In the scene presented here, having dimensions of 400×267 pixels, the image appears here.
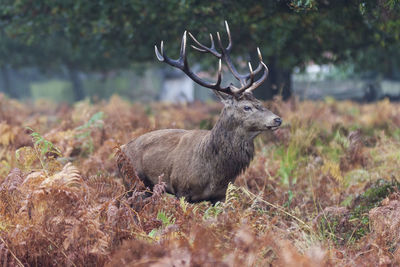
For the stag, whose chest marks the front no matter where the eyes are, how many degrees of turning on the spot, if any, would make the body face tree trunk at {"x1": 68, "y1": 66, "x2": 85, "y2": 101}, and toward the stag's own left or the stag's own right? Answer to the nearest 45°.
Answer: approximately 135° to the stag's own left

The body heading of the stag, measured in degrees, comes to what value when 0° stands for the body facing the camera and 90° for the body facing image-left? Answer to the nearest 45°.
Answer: approximately 315°

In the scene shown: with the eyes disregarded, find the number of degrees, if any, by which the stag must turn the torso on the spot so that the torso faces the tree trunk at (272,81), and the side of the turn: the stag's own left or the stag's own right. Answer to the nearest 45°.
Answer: approximately 135° to the stag's own left
